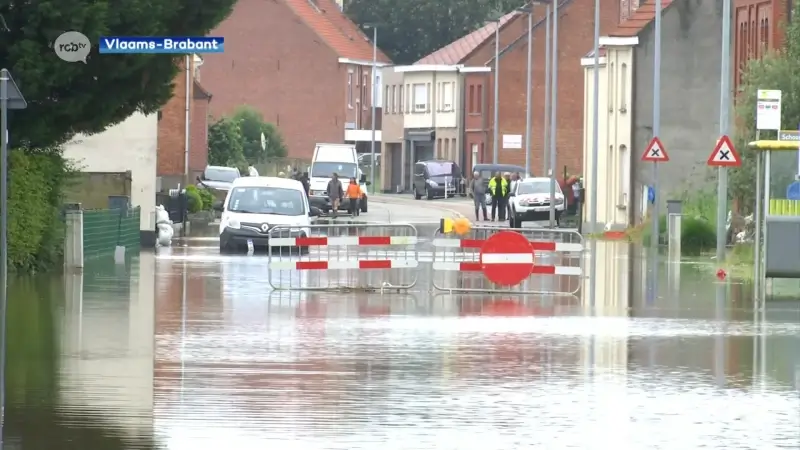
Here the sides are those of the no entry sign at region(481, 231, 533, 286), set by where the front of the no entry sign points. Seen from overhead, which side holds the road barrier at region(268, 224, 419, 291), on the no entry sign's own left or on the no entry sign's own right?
on the no entry sign's own right

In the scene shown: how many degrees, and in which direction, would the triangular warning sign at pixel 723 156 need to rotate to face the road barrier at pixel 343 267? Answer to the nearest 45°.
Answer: approximately 45° to its right

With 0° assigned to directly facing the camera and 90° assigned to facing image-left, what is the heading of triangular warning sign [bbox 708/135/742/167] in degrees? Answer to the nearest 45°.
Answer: approximately 0°

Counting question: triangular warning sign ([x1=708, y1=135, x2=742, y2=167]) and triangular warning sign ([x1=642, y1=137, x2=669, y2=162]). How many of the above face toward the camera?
2

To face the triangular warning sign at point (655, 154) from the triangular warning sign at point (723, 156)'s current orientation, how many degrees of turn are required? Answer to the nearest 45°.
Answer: approximately 180°

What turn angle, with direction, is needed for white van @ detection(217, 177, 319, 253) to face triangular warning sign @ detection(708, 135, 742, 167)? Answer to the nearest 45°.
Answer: approximately 45° to its left

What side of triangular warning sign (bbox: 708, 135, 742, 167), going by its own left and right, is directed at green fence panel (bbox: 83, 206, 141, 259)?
right

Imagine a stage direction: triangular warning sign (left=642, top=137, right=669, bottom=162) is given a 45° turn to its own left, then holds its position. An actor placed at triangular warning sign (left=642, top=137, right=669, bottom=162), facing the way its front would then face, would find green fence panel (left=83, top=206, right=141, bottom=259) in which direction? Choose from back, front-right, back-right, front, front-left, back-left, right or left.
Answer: right

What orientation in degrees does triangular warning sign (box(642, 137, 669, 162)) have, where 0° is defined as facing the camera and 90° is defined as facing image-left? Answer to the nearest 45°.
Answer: approximately 0°

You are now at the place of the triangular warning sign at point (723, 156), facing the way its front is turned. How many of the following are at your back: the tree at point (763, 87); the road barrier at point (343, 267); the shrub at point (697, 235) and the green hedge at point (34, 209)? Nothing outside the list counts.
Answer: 2
